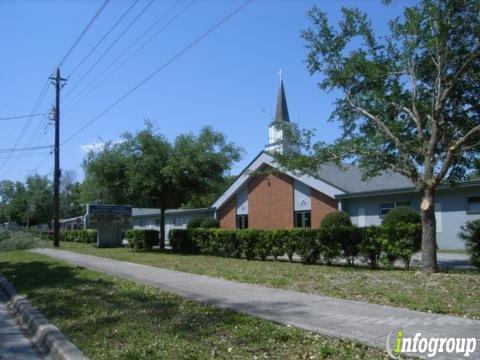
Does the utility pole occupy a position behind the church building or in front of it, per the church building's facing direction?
in front

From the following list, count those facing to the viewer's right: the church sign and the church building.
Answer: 0

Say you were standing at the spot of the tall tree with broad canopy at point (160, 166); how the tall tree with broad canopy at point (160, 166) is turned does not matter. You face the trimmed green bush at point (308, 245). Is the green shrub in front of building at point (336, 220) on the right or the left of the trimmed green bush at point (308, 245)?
left

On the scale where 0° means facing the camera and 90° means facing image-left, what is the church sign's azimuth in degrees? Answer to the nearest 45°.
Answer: approximately 0°

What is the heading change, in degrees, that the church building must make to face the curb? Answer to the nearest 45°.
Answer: approximately 45° to its left

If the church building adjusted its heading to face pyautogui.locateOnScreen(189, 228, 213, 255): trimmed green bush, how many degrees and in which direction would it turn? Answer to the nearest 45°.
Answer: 0° — it already faces it
